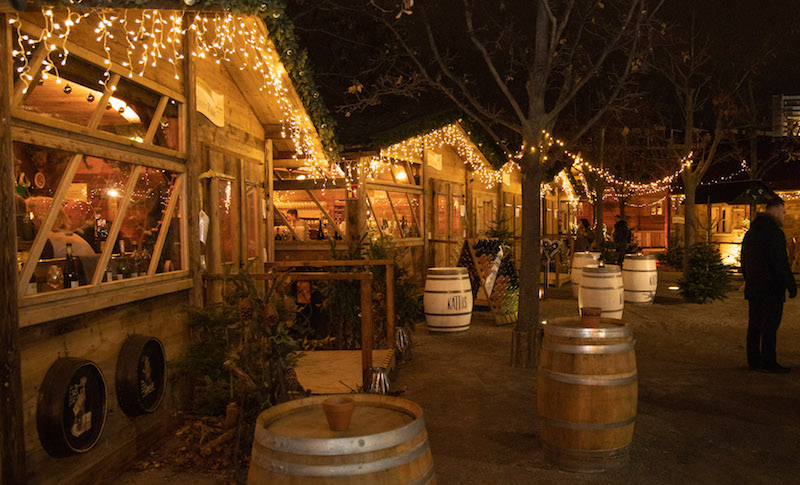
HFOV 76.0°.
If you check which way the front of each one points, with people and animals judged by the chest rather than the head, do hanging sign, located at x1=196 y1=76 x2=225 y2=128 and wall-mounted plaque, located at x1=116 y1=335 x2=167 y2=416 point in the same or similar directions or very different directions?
same or similar directions

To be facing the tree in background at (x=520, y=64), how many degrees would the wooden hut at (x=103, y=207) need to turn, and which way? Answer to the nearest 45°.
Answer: approximately 90° to its left

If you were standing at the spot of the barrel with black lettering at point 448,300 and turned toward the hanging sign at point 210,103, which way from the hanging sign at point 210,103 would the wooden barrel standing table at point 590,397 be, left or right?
left

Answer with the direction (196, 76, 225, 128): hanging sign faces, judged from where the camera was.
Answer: facing the viewer and to the right of the viewer

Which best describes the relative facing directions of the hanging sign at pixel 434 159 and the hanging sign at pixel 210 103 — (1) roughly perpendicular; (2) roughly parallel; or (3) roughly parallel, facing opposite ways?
roughly parallel

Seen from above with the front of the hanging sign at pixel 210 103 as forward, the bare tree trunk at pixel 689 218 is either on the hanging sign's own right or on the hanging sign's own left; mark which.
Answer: on the hanging sign's own left

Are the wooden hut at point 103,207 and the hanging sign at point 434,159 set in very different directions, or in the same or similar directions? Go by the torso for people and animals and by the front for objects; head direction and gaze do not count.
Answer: same or similar directions

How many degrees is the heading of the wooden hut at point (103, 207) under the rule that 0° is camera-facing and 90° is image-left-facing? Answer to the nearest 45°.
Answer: approximately 315°
